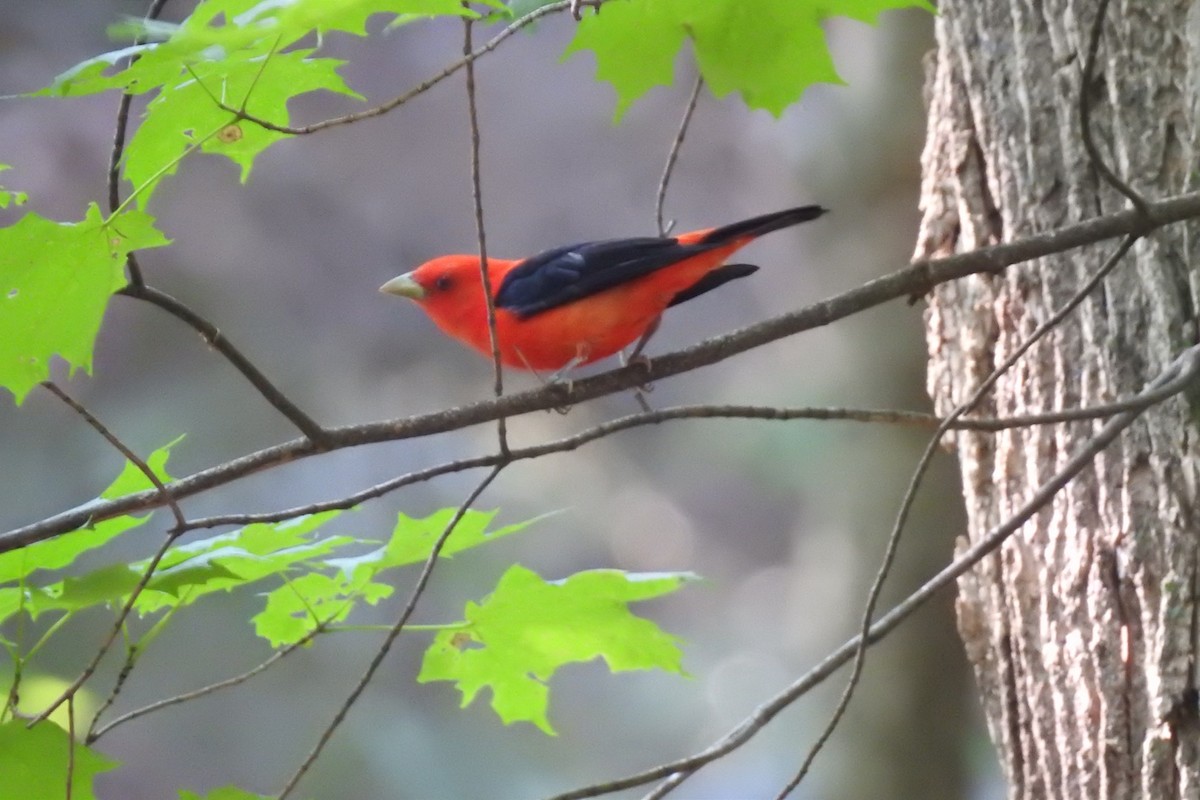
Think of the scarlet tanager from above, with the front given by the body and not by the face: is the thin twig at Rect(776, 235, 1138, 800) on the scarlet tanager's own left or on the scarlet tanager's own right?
on the scarlet tanager's own left

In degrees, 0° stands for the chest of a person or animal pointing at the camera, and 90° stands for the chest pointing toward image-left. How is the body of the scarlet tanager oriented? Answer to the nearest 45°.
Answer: approximately 90°

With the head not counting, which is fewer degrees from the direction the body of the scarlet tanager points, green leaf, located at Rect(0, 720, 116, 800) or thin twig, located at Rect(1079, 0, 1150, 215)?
the green leaf

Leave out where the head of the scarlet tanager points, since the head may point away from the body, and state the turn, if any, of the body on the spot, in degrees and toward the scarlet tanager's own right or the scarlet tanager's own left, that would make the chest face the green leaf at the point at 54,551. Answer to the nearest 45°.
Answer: approximately 45° to the scarlet tanager's own left

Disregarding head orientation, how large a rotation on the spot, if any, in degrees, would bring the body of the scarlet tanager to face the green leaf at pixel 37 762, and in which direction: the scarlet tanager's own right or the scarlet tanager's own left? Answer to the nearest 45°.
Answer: approximately 45° to the scarlet tanager's own left
